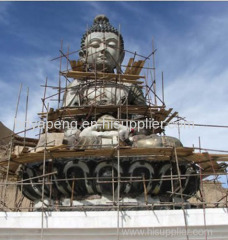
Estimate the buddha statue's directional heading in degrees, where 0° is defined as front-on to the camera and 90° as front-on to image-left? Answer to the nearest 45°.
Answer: approximately 0°
